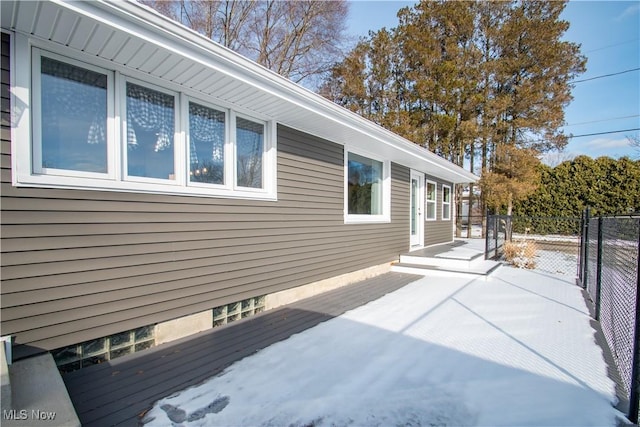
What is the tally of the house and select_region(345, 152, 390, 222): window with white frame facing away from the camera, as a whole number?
0

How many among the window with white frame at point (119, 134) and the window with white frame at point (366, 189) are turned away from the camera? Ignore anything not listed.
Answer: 0

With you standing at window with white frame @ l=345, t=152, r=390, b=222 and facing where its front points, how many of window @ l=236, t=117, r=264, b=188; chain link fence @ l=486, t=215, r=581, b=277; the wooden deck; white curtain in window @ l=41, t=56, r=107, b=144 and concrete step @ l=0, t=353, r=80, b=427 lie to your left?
1

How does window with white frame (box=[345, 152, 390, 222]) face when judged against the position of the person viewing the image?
facing the viewer and to the right of the viewer

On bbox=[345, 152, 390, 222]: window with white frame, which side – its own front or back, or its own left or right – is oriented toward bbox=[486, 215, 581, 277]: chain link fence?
left

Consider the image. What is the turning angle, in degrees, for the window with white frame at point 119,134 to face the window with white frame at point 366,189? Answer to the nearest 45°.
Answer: approximately 90° to its left

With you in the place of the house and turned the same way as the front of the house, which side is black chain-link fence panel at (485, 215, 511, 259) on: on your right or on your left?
on your left

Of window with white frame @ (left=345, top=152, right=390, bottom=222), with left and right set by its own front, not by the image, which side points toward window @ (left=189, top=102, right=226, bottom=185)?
right

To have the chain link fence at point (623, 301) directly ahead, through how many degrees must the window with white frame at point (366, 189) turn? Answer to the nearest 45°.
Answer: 0° — it already faces it

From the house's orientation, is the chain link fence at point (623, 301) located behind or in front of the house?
in front
